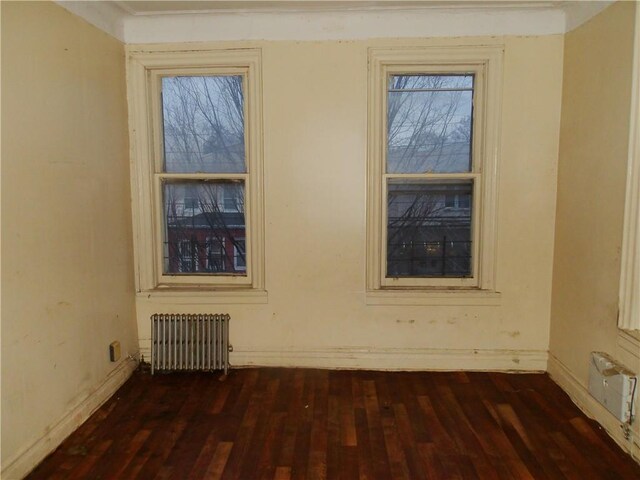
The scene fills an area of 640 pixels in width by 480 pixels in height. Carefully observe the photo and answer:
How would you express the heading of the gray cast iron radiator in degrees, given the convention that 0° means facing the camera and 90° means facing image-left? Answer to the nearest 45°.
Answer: approximately 0°

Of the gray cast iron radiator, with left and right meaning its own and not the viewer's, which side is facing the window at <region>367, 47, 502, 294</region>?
left

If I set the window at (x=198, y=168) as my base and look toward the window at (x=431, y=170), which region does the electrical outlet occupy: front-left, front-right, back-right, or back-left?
back-right
